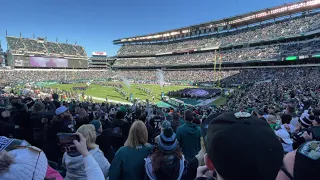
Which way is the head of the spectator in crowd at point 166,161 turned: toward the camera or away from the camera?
away from the camera

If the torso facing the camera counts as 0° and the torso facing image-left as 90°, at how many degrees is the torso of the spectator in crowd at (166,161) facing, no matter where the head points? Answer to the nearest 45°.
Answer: approximately 180°

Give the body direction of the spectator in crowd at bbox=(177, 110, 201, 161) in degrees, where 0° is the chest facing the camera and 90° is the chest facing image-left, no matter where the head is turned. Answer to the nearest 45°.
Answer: approximately 180°

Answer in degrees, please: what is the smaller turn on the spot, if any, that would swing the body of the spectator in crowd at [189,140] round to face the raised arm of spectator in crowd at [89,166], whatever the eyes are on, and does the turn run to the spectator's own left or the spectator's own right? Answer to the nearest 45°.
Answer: approximately 180°

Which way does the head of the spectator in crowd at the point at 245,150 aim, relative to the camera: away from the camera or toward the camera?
away from the camera

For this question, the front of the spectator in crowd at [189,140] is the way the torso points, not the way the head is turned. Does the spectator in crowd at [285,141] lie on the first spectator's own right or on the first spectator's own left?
on the first spectator's own right

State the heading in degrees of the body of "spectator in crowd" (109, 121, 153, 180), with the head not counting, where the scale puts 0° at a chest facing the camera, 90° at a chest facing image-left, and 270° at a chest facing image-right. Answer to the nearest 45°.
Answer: approximately 180°

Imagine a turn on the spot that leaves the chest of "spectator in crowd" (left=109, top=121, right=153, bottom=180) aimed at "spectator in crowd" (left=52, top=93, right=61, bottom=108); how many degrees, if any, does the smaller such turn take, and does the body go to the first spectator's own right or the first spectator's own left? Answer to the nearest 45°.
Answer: approximately 45° to the first spectator's own left

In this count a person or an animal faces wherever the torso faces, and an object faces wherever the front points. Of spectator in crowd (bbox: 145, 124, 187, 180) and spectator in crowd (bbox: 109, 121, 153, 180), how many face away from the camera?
2

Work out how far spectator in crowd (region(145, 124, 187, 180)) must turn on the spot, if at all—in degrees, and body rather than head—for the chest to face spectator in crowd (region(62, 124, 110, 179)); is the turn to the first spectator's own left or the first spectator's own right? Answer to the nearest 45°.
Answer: approximately 90° to the first spectator's own left
